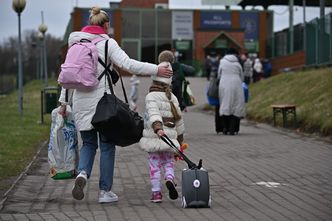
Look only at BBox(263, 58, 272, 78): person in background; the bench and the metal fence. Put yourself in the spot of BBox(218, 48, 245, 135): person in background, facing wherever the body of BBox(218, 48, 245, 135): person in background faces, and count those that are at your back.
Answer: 0

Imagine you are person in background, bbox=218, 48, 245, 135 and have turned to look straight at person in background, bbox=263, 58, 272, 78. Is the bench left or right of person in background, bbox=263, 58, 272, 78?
right

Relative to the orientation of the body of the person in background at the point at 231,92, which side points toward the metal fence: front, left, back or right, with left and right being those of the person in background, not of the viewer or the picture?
front

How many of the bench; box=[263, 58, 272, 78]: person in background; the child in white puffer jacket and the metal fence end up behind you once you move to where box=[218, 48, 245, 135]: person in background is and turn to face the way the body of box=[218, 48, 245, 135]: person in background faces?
1

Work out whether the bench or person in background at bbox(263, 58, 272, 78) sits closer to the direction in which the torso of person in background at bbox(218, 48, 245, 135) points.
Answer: the person in background

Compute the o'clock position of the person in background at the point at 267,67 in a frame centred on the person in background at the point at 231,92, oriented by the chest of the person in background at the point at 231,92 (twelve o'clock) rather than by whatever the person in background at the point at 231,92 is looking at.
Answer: the person in background at the point at 267,67 is roughly at 12 o'clock from the person in background at the point at 231,92.

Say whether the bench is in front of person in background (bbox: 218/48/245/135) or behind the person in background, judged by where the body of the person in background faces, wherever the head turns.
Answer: in front

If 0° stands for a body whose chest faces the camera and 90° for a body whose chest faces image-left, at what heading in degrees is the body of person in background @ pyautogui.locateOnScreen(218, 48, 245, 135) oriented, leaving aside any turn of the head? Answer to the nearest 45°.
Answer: approximately 180°

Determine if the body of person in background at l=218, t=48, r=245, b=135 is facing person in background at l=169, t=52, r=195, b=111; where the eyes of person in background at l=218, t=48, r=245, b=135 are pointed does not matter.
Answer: no

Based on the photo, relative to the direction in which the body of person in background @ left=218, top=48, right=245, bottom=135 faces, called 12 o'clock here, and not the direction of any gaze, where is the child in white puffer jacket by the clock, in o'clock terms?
The child in white puffer jacket is roughly at 6 o'clock from the person in background.
